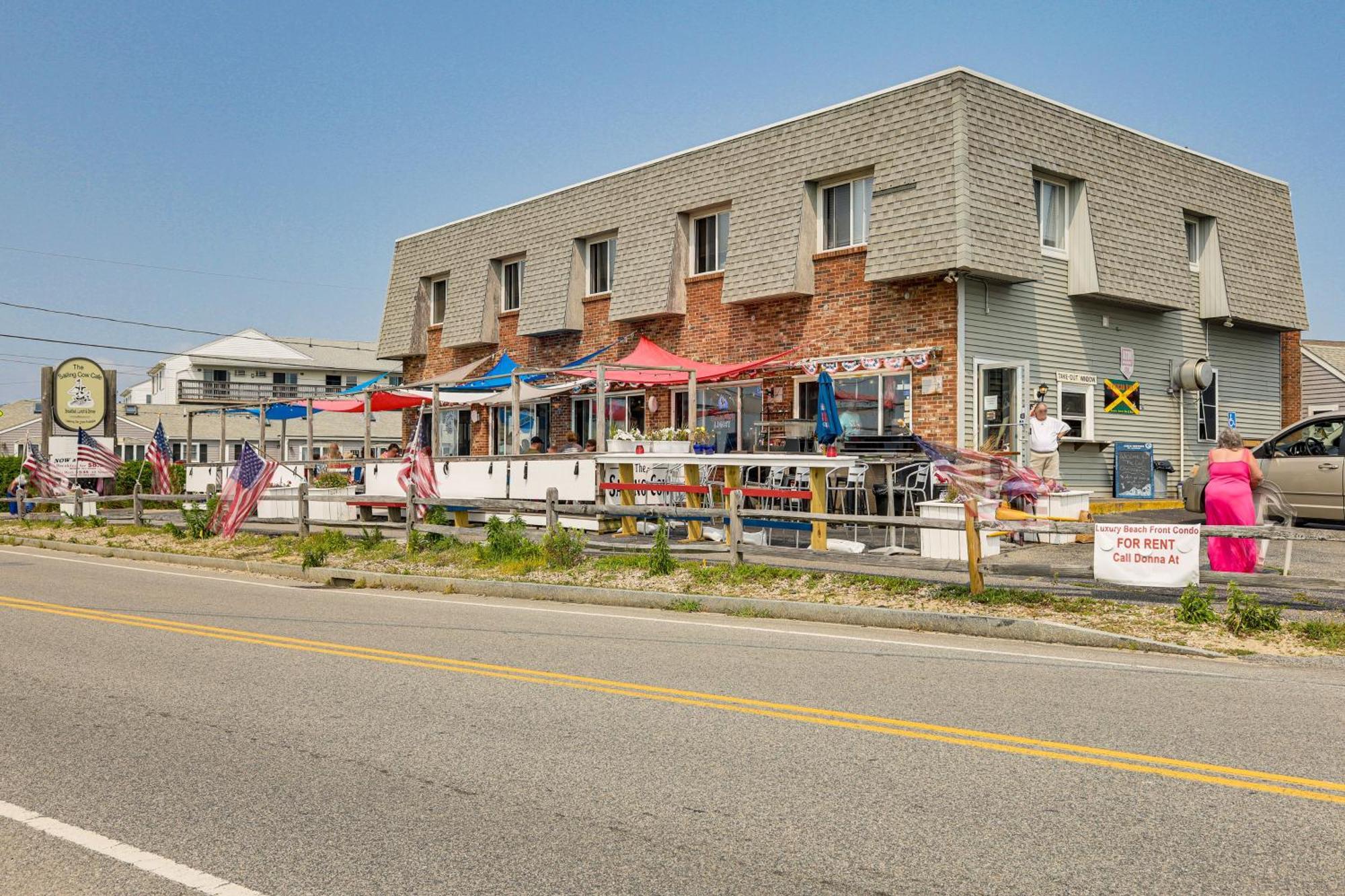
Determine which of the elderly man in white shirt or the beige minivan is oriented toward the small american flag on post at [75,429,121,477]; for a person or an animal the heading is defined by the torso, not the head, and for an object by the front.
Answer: the beige minivan

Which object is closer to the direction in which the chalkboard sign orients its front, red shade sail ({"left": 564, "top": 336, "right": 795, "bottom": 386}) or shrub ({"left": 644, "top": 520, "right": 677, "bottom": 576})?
the shrub

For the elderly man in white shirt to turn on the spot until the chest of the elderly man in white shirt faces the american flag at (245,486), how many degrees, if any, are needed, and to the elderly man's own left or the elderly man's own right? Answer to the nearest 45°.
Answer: approximately 90° to the elderly man's own right

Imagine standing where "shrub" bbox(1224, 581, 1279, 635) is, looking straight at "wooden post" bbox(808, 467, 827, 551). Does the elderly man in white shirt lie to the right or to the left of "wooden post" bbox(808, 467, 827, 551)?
right

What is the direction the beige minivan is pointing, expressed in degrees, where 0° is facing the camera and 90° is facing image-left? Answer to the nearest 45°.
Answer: approximately 90°

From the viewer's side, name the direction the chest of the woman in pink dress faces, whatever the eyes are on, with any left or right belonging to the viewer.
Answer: facing away from the viewer

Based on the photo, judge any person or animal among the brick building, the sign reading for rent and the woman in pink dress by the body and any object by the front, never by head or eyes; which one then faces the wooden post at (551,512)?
the brick building

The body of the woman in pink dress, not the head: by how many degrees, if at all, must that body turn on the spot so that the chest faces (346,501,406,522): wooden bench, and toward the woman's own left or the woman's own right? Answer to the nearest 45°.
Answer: approximately 90° to the woman's own left

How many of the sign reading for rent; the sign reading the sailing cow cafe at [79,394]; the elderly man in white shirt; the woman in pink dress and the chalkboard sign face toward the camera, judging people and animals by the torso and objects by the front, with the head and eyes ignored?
4

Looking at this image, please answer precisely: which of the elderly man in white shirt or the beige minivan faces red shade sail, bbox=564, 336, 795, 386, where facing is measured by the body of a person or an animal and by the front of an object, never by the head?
the beige minivan

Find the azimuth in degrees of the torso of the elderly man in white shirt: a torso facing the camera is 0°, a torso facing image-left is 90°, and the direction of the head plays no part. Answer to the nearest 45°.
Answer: approximately 0°

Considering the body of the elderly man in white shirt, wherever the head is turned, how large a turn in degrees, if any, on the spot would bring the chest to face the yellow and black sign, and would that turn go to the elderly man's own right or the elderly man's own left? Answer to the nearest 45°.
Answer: approximately 180°

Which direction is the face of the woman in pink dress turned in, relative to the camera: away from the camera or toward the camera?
away from the camera
